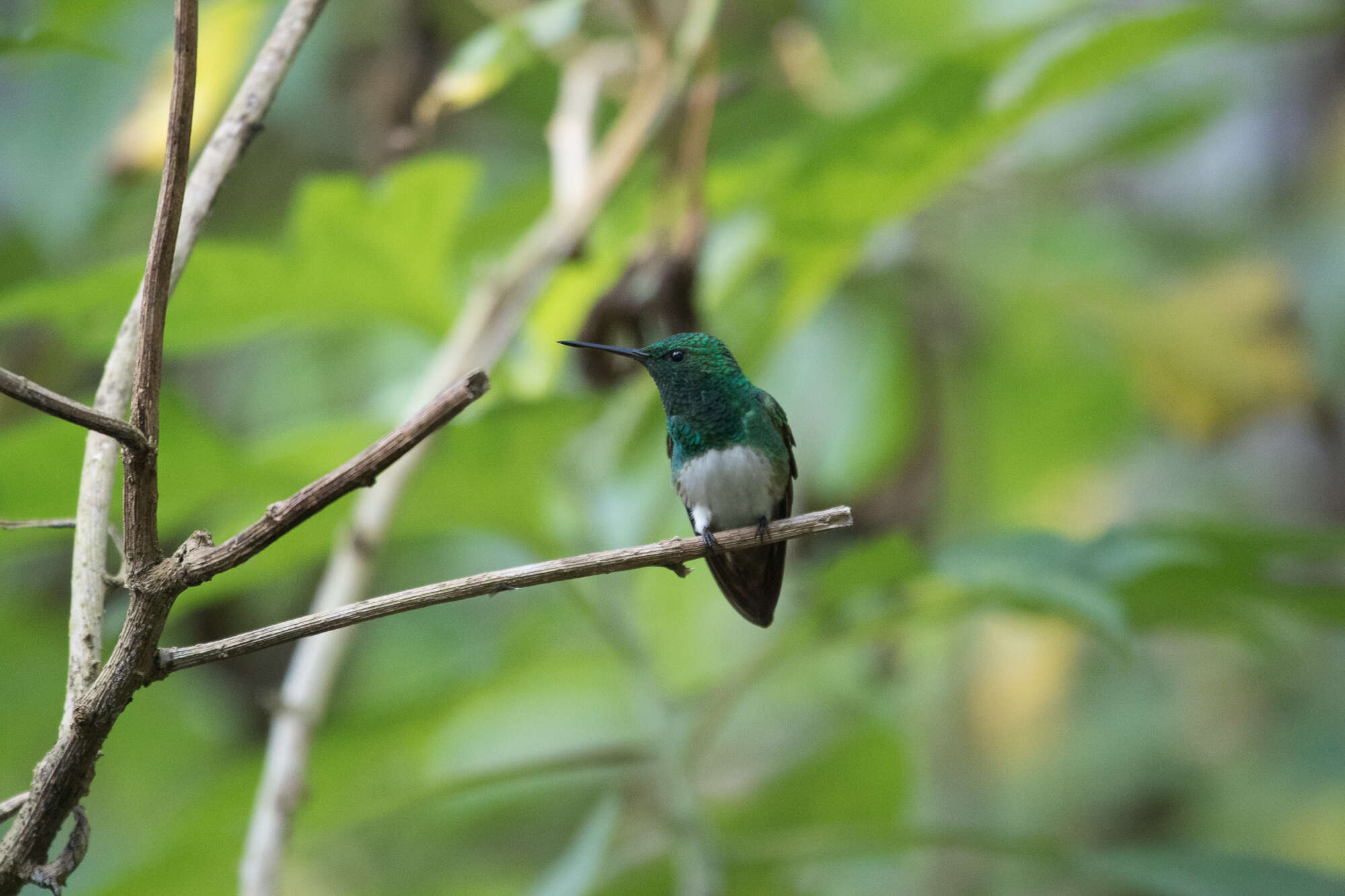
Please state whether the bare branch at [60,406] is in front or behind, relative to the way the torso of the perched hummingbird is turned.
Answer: in front

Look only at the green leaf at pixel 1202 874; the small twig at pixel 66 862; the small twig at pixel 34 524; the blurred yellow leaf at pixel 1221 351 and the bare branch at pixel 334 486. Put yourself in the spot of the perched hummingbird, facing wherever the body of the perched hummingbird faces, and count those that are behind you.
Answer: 2

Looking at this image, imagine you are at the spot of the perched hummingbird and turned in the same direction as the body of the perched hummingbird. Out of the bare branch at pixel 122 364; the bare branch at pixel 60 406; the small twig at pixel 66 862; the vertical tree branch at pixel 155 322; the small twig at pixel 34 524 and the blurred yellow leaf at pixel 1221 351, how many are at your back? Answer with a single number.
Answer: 1

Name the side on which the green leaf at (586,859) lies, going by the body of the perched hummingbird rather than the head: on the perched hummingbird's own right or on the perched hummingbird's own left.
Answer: on the perched hummingbird's own right

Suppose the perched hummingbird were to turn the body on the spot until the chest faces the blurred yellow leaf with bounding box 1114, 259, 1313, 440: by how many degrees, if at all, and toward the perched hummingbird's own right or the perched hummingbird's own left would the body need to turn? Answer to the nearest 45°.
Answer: approximately 180°

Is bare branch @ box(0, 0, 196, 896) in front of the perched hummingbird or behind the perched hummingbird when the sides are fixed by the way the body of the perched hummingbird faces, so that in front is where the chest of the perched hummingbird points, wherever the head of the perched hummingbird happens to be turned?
in front
